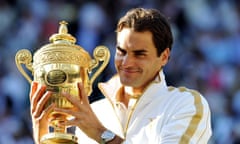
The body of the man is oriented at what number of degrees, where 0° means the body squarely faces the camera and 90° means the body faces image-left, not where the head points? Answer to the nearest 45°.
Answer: approximately 45°
